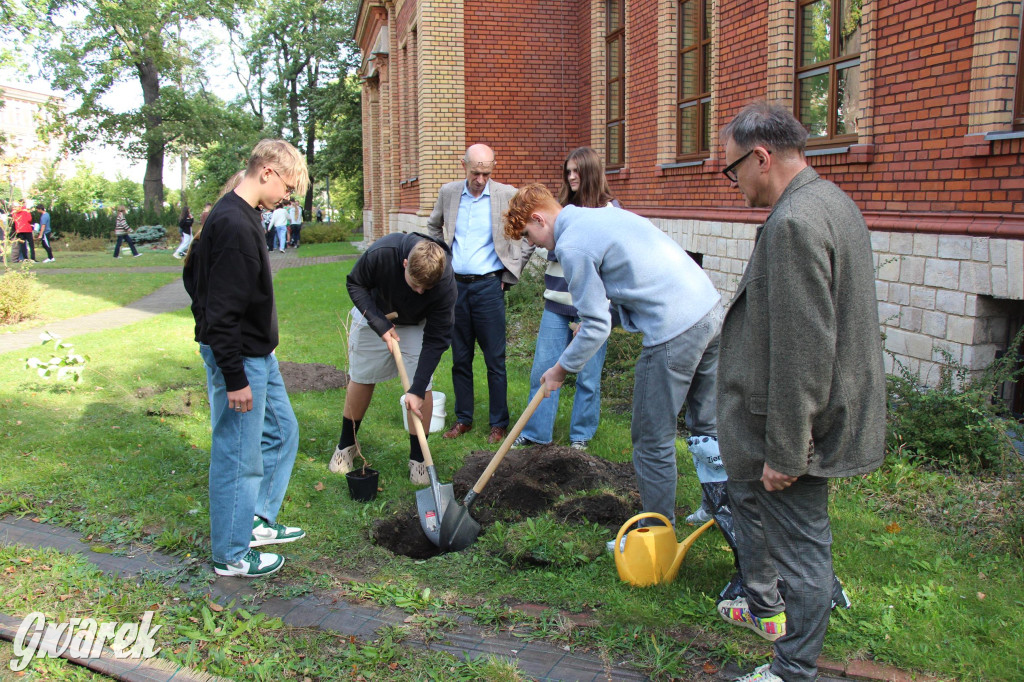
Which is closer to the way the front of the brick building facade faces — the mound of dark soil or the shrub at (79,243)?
the mound of dark soil

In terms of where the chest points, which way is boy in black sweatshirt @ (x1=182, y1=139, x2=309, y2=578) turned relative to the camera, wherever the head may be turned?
to the viewer's right

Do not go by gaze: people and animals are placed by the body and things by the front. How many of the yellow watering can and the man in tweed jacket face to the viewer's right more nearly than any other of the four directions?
1

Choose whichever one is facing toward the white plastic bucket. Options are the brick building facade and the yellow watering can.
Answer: the brick building facade

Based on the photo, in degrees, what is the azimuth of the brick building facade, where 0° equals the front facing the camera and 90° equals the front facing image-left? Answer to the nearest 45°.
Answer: approximately 45°

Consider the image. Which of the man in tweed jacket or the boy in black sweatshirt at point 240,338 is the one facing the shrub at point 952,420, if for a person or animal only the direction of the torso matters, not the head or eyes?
the boy in black sweatshirt

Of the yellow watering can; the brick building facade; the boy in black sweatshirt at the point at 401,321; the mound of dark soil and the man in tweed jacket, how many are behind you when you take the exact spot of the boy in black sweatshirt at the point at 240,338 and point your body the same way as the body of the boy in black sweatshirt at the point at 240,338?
0

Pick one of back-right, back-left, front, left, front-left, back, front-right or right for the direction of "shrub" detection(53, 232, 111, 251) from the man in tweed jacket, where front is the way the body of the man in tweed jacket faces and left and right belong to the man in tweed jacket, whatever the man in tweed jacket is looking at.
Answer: front-right

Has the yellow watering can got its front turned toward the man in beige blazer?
no

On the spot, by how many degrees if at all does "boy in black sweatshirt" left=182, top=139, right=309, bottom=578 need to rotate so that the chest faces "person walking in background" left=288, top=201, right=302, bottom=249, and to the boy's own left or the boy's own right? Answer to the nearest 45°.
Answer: approximately 90° to the boy's own left

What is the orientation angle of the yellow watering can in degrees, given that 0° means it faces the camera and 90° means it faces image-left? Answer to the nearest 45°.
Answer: approximately 270°

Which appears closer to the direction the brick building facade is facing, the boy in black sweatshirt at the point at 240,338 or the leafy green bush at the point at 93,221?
the boy in black sweatshirt

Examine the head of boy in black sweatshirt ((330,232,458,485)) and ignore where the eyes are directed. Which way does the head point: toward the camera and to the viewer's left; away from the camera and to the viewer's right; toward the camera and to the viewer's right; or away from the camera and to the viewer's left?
toward the camera and to the viewer's right

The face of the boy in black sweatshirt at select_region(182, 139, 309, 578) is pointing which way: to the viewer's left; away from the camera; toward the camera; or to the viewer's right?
to the viewer's right

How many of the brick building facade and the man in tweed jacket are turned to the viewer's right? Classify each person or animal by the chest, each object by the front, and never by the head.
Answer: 0

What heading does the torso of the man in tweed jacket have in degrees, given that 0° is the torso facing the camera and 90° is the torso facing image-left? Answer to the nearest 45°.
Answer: approximately 90°
